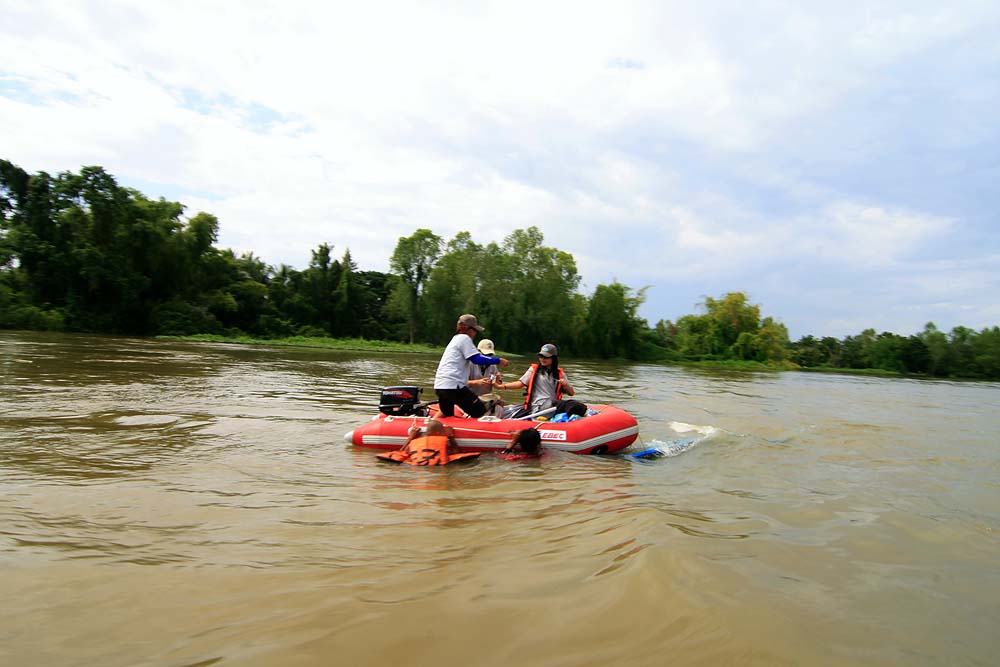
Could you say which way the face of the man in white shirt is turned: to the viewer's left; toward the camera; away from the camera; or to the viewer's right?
to the viewer's right

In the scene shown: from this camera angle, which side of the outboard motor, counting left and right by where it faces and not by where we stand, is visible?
right

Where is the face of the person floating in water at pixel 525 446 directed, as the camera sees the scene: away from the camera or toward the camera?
away from the camera

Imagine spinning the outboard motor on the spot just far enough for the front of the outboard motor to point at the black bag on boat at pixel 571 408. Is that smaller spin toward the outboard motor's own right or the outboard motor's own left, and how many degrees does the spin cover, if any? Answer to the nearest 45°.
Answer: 0° — it already faces it

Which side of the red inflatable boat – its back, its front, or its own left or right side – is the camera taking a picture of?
right
